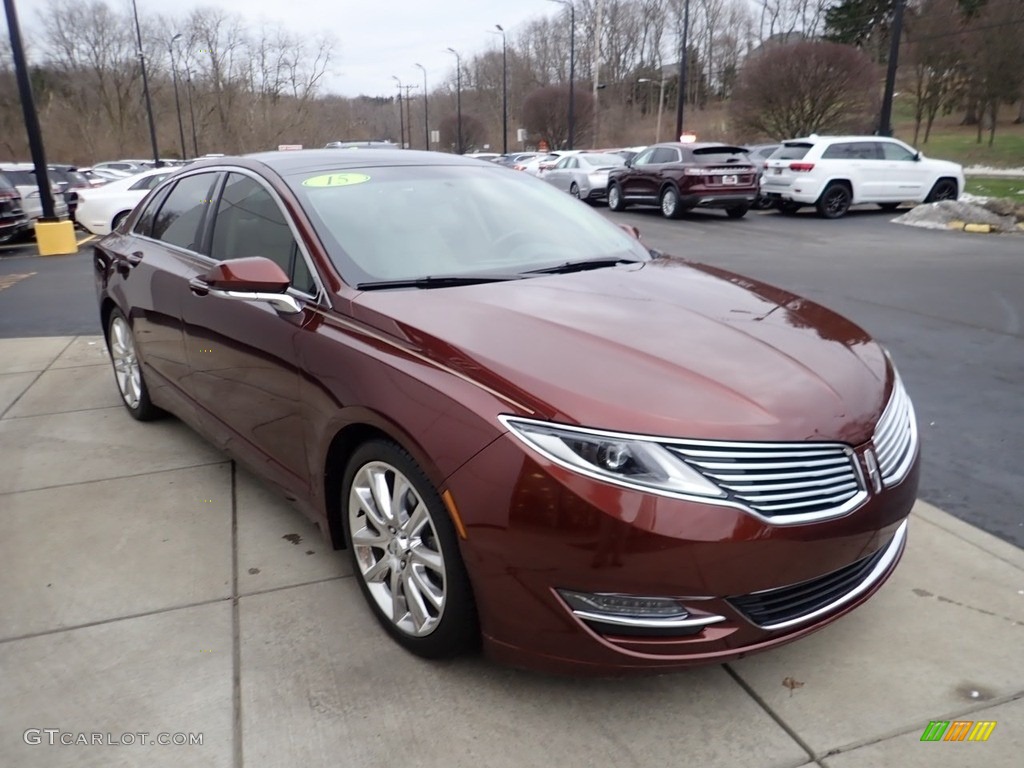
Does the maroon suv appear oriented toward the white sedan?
no

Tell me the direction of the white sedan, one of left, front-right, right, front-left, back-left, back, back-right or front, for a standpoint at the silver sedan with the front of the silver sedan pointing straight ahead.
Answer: left

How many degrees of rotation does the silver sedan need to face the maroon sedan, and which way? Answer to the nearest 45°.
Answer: approximately 135° to its left

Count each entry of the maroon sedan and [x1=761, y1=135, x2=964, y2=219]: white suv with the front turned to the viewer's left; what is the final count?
0

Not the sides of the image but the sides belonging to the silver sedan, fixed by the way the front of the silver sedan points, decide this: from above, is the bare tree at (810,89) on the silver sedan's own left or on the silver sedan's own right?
on the silver sedan's own right

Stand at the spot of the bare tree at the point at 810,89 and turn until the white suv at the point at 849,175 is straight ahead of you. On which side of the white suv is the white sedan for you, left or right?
right

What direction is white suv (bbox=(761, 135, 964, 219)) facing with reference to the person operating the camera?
facing away from the viewer and to the right of the viewer

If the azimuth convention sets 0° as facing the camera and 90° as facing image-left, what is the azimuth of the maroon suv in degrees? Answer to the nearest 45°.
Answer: approximately 135°

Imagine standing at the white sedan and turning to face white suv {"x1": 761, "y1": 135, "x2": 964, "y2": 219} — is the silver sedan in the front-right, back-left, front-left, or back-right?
front-left

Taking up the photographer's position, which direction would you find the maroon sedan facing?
facing the viewer and to the right of the viewer

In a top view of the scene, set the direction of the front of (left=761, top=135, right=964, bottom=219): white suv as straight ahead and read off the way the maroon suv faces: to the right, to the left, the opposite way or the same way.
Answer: to the left

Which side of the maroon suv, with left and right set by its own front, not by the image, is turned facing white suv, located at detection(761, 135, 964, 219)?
right

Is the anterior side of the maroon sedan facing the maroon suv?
no

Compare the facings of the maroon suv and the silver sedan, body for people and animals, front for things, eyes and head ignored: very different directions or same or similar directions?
same or similar directions

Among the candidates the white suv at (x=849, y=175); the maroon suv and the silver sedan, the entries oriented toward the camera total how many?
0

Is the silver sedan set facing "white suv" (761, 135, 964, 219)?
no
